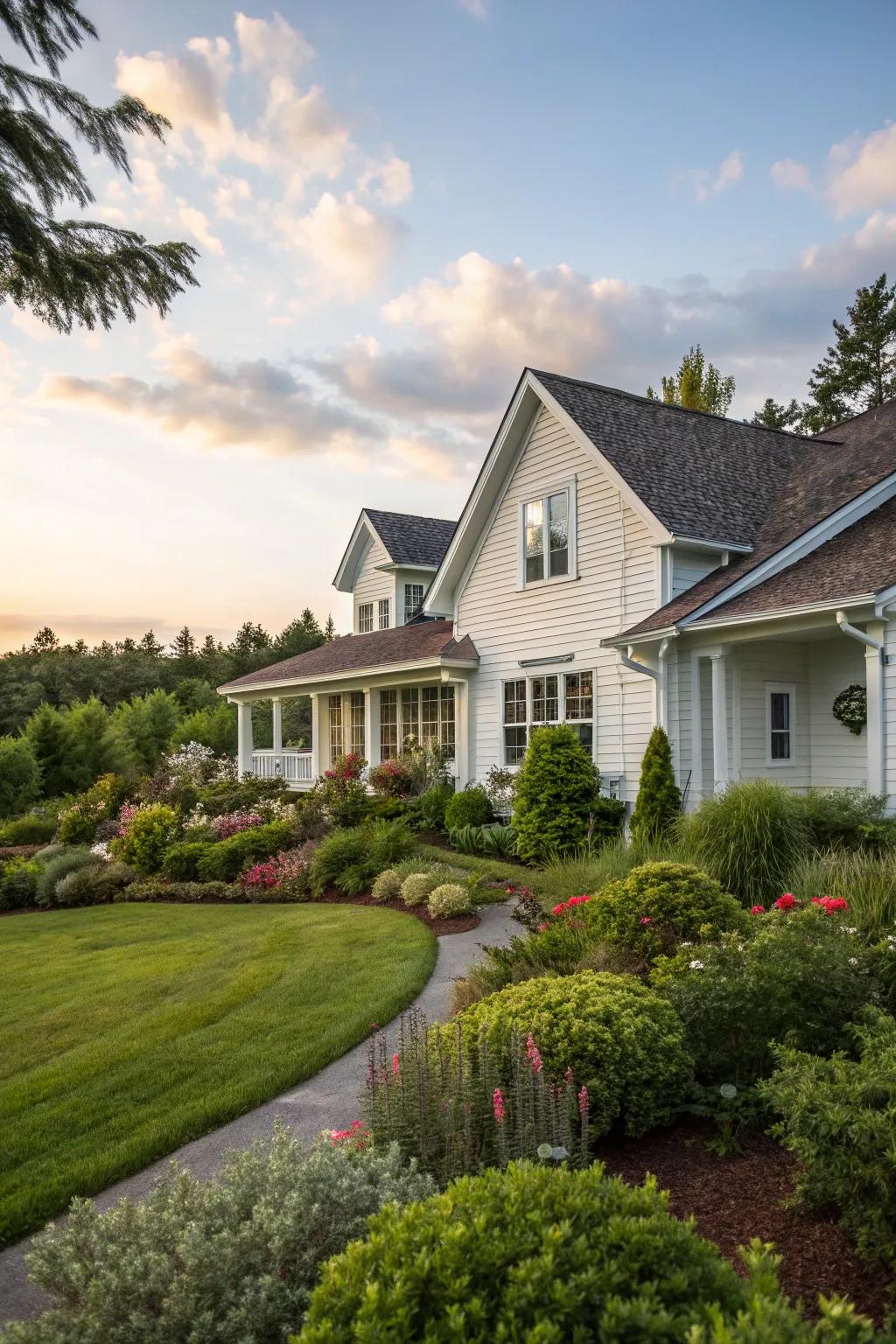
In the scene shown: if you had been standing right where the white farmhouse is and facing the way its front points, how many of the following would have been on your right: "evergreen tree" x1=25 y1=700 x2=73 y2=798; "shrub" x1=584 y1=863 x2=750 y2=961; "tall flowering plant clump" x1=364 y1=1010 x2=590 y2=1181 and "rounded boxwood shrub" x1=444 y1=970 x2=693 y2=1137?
1

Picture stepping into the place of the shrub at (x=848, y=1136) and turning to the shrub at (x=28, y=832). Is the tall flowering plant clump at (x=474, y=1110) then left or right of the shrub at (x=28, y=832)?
left

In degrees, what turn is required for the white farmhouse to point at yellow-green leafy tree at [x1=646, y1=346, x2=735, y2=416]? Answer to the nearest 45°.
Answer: approximately 135° to its right

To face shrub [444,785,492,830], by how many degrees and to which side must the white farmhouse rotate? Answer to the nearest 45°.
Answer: approximately 45° to its right

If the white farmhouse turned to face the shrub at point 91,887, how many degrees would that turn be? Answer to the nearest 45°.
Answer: approximately 45° to its right

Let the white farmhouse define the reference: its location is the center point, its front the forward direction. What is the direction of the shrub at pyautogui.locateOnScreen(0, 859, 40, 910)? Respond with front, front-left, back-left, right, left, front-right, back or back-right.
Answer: front-right

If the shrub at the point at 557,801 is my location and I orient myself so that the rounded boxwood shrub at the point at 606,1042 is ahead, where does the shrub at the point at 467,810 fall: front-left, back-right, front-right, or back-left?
back-right

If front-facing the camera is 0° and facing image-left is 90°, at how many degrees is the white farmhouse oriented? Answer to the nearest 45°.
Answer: approximately 45°

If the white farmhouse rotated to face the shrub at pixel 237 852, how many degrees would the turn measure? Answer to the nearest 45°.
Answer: approximately 45° to its right

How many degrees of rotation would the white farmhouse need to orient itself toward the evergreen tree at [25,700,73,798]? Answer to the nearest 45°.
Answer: approximately 90° to its right

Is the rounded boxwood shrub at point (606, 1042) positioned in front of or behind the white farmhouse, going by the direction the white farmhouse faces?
in front

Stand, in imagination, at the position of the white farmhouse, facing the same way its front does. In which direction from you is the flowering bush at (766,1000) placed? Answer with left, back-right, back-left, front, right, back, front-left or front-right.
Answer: front-left

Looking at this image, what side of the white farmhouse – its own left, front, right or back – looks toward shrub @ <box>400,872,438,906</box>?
front
